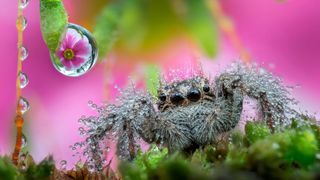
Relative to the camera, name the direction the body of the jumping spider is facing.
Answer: toward the camera
